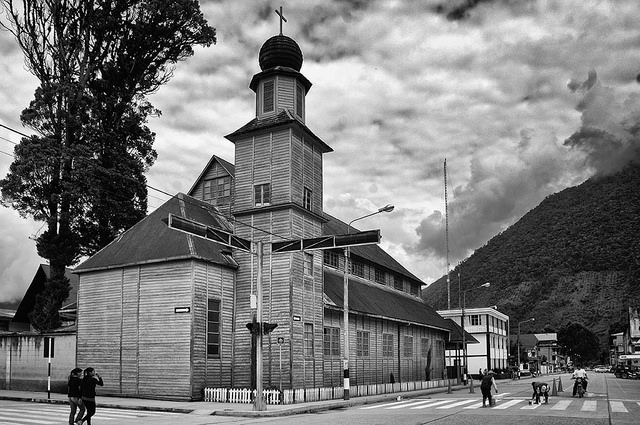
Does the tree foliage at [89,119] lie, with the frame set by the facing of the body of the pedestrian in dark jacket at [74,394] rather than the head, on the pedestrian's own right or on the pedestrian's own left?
on the pedestrian's own left

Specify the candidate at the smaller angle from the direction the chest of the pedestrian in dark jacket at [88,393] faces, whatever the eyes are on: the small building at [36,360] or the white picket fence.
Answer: the white picket fence

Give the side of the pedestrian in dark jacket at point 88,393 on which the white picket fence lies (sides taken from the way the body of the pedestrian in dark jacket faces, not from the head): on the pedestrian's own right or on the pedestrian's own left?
on the pedestrian's own left
